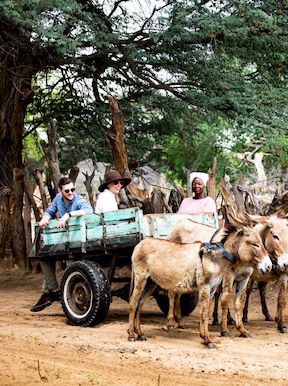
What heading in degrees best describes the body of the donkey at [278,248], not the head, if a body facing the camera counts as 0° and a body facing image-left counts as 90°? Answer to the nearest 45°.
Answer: approximately 315°

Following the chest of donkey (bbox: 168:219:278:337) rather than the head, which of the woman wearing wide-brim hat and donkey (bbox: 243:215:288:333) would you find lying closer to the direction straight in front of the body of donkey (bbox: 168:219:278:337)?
the donkey

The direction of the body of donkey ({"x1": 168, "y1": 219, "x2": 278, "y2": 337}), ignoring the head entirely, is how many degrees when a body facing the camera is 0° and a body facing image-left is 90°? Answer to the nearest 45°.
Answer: approximately 315°

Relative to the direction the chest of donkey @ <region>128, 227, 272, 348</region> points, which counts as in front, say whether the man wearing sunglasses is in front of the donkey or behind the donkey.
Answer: behind

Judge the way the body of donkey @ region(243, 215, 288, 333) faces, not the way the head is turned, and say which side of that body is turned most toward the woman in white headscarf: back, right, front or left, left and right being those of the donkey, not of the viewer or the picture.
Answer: back

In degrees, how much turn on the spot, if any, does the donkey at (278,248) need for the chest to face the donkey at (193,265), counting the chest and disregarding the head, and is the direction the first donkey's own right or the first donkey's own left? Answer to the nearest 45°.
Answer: approximately 90° to the first donkey's own right

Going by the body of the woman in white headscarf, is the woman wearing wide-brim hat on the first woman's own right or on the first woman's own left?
on the first woman's own right

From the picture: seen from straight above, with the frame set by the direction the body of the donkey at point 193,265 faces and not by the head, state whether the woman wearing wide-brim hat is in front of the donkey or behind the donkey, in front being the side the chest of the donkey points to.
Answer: behind

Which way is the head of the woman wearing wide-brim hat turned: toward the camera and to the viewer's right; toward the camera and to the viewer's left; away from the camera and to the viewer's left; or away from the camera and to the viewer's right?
toward the camera and to the viewer's right

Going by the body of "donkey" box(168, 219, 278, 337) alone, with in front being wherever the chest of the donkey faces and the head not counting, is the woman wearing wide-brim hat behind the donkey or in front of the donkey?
behind
